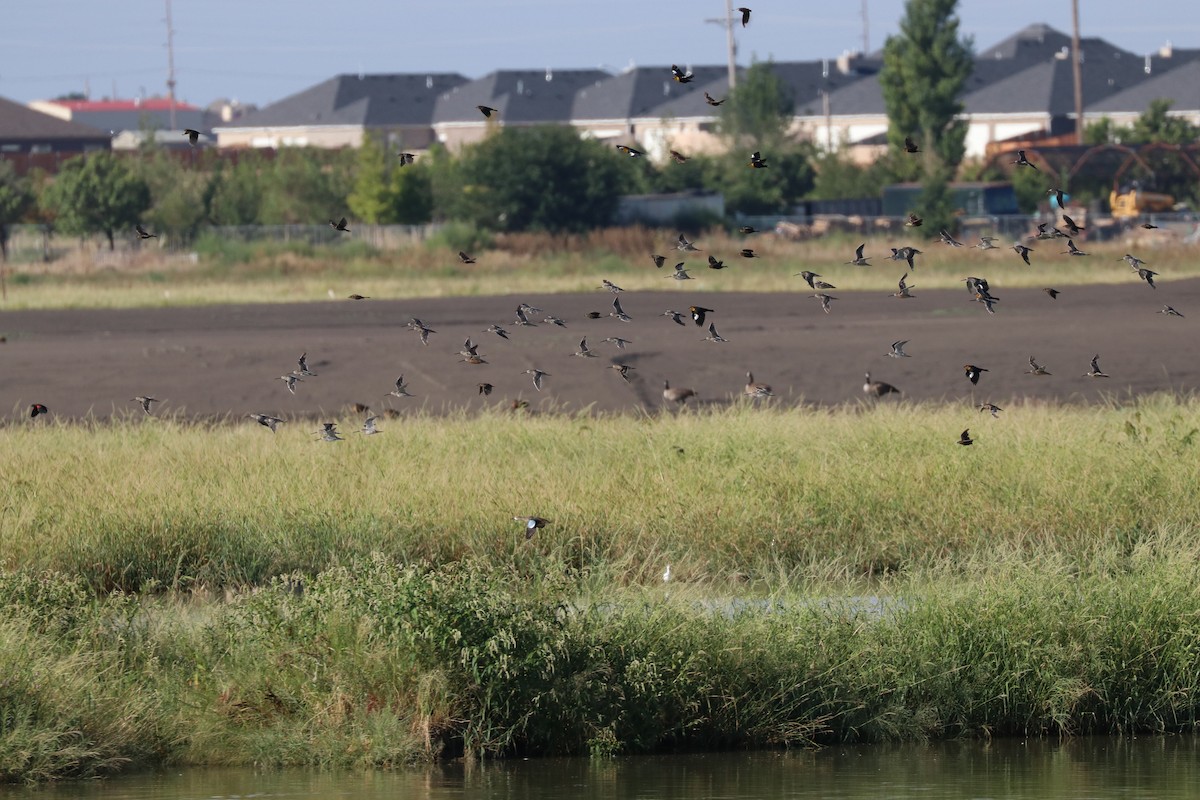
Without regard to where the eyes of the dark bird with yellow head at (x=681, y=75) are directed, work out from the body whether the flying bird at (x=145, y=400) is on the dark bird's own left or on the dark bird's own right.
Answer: on the dark bird's own right
